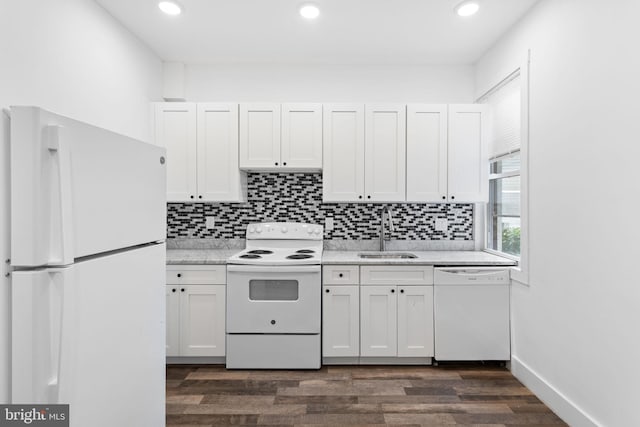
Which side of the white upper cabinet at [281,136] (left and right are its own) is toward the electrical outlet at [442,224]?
left

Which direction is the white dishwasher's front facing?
toward the camera

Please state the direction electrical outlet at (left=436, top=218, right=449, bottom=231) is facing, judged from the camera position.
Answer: facing the viewer

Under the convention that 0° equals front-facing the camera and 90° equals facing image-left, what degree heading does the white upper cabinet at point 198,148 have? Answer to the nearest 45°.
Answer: approximately 0°

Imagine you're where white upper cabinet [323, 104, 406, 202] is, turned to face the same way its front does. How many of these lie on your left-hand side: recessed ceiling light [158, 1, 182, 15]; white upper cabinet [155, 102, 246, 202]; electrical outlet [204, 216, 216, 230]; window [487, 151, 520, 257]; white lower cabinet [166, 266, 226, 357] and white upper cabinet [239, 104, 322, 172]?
1

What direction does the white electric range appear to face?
toward the camera

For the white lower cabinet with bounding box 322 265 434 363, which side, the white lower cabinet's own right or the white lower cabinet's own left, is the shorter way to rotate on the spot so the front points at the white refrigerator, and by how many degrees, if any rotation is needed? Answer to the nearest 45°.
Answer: approximately 45° to the white lower cabinet's own right

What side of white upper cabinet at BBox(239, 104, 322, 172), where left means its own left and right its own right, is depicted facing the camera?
front
